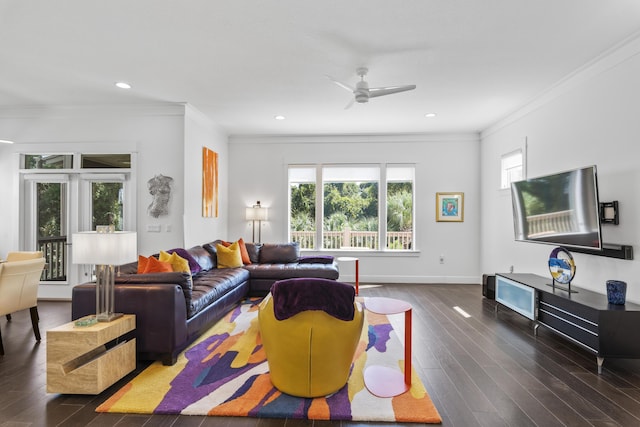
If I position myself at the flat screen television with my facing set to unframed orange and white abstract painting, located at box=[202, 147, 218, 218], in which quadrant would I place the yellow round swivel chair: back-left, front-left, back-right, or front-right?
front-left

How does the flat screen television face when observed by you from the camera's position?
facing the viewer and to the left of the viewer

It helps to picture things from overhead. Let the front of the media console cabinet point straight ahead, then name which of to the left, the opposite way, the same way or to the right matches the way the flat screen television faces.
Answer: the same way

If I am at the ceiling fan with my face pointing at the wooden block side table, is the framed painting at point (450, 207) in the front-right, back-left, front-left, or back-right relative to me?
back-right

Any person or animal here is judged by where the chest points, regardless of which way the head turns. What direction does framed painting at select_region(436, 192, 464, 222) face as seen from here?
toward the camera

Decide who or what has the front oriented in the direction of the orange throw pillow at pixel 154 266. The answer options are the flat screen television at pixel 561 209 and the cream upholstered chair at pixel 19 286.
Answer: the flat screen television

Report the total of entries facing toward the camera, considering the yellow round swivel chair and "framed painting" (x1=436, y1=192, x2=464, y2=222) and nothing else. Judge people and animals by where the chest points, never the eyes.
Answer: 1

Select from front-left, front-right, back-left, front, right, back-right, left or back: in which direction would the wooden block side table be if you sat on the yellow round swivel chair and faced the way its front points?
left

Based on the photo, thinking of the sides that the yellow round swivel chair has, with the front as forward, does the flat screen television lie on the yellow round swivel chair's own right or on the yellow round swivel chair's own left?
on the yellow round swivel chair's own right

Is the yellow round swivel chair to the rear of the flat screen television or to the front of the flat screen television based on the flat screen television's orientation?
to the front

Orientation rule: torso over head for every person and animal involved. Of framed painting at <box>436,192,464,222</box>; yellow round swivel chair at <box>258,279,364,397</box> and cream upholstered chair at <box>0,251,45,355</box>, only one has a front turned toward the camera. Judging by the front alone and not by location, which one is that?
the framed painting

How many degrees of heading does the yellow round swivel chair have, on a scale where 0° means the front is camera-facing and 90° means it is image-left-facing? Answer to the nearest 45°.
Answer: approximately 180°
